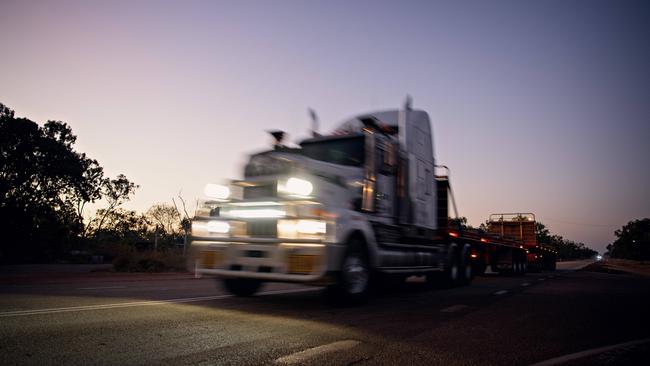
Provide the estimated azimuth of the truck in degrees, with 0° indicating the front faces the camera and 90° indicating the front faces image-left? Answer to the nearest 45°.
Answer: approximately 45°
